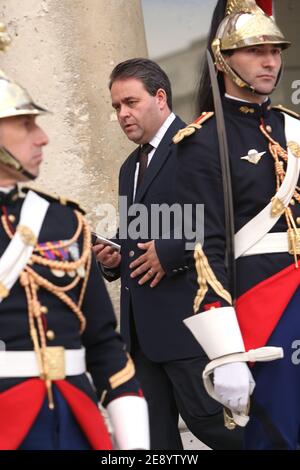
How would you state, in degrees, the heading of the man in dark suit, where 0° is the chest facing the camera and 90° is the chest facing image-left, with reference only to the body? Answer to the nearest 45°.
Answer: approximately 45°

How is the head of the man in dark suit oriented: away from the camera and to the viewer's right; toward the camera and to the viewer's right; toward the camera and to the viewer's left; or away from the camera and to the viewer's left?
toward the camera and to the viewer's left

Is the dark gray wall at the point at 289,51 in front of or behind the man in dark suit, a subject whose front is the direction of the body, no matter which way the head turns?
behind
